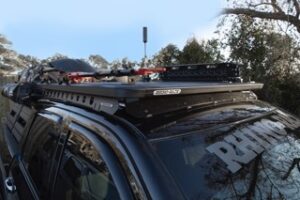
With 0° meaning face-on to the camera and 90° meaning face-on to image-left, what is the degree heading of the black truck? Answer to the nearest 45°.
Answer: approximately 315°

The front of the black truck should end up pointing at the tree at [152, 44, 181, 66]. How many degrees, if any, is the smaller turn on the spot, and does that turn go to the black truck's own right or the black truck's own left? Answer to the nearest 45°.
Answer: approximately 135° to the black truck's own left

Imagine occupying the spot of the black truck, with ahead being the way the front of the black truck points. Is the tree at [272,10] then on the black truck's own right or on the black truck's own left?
on the black truck's own left

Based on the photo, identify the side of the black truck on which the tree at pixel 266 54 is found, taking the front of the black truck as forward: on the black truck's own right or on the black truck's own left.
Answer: on the black truck's own left
